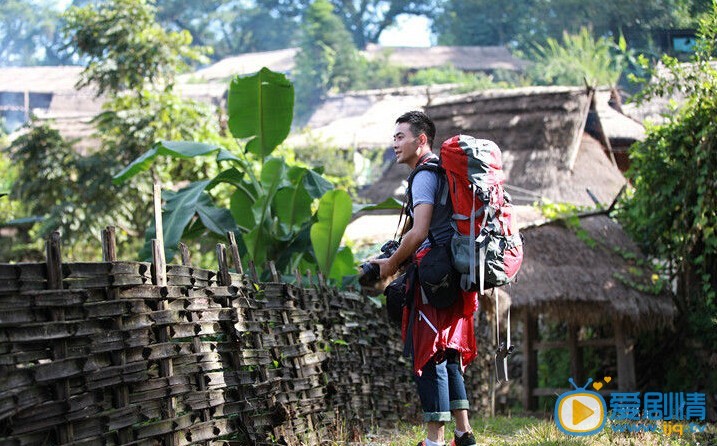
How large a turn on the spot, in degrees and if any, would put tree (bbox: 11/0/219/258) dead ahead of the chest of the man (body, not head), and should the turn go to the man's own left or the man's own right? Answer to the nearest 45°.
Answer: approximately 45° to the man's own right

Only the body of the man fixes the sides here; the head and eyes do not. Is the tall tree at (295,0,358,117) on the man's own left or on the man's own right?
on the man's own right

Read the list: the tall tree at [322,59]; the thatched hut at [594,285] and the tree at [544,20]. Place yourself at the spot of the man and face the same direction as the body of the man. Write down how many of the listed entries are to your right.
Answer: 3

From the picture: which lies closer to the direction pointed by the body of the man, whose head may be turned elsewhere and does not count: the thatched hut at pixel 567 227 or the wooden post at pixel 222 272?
the wooden post

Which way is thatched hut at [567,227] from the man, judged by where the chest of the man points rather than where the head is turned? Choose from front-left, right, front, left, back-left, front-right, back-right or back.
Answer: right

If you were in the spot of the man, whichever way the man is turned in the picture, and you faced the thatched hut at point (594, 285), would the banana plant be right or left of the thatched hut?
left

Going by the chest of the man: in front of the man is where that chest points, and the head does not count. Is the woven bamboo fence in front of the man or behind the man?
in front

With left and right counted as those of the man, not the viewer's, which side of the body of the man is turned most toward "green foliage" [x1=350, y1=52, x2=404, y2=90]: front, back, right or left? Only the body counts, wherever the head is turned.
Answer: right

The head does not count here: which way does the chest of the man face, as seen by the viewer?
to the viewer's left

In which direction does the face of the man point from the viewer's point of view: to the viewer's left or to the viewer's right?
to the viewer's left

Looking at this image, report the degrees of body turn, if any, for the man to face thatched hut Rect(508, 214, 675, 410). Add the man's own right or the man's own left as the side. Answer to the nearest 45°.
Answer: approximately 90° to the man's own right

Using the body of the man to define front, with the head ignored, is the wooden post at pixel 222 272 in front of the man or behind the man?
in front

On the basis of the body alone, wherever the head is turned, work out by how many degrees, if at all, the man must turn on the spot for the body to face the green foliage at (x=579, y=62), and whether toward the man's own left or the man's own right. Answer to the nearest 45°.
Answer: approximately 90° to the man's own right
